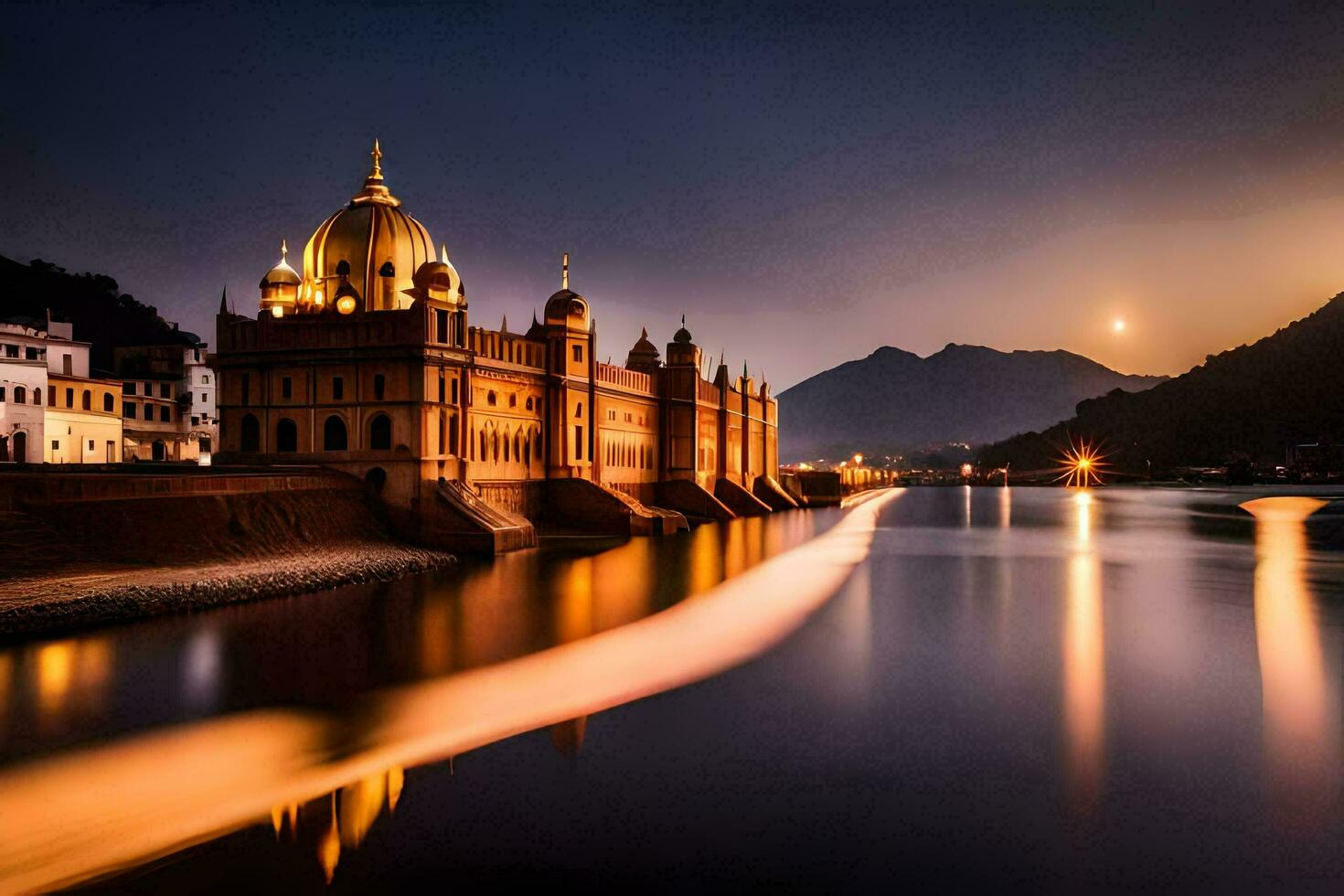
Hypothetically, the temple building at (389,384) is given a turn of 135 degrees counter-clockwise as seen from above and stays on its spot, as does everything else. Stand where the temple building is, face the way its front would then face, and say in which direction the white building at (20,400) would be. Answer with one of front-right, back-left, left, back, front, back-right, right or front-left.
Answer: front-left

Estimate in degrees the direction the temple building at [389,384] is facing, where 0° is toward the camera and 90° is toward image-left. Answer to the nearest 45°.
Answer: approximately 315°

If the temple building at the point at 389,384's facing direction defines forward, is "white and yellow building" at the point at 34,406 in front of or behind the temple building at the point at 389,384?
behind
